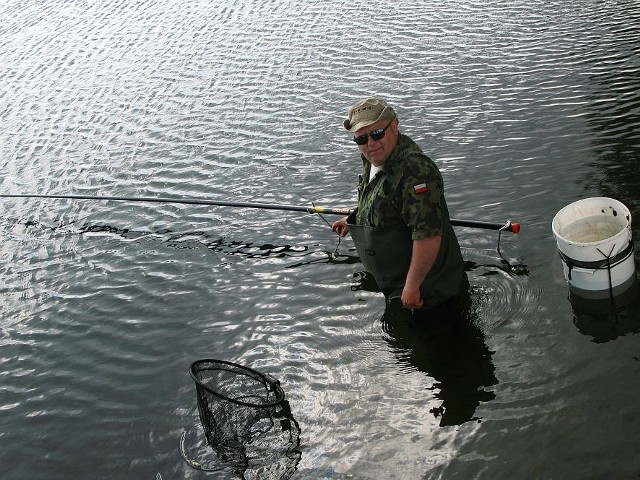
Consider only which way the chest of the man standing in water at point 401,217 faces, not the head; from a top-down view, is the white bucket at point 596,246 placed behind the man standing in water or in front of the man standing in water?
behind

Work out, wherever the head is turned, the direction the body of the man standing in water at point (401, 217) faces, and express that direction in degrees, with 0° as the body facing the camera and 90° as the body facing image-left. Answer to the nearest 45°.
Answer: approximately 45°
